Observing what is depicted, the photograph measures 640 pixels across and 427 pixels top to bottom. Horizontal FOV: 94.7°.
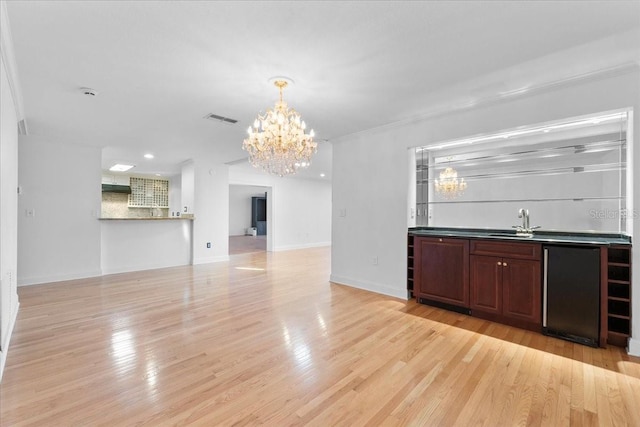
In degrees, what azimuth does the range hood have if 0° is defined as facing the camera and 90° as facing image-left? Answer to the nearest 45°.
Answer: approximately 0°

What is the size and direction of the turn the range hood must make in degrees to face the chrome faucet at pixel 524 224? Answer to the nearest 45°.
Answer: approximately 45° to its left

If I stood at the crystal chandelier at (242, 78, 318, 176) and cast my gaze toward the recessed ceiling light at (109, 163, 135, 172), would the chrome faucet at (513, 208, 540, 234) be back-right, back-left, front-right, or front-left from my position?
back-right

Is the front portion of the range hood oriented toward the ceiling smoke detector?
yes

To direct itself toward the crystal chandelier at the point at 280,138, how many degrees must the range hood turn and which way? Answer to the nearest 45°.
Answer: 0° — it already faces it

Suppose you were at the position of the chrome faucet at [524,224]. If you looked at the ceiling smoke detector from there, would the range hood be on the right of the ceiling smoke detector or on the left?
right

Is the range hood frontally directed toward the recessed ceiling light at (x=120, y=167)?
yes
